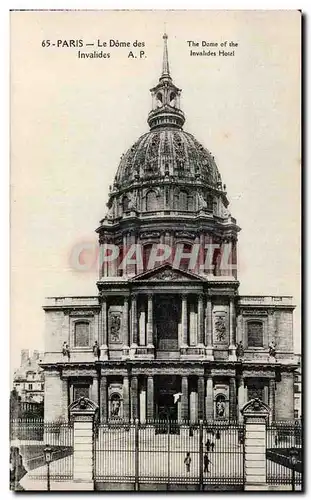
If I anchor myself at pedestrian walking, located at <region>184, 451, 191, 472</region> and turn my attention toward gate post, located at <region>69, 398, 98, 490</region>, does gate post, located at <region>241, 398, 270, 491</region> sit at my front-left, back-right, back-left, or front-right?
front-left
